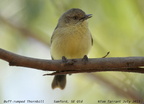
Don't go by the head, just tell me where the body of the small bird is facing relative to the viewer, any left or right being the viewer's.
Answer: facing the viewer and to the right of the viewer
